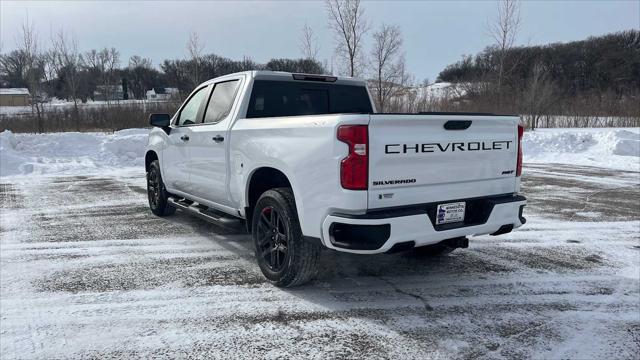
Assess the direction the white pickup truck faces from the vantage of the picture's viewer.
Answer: facing away from the viewer and to the left of the viewer

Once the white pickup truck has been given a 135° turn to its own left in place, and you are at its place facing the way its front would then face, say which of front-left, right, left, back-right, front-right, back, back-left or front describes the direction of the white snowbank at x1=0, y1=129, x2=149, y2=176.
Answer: back-right

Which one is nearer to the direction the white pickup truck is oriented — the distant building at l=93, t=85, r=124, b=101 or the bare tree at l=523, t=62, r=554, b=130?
the distant building

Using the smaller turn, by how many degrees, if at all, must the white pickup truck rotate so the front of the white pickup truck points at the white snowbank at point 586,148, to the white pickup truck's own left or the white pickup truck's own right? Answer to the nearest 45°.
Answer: approximately 90° to the white pickup truck's own right

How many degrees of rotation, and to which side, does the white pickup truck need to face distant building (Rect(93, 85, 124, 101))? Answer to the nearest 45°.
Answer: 0° — it already faces it

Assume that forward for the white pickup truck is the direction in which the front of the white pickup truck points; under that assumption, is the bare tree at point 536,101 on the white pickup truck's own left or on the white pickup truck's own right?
on the white pickup truck's own right
